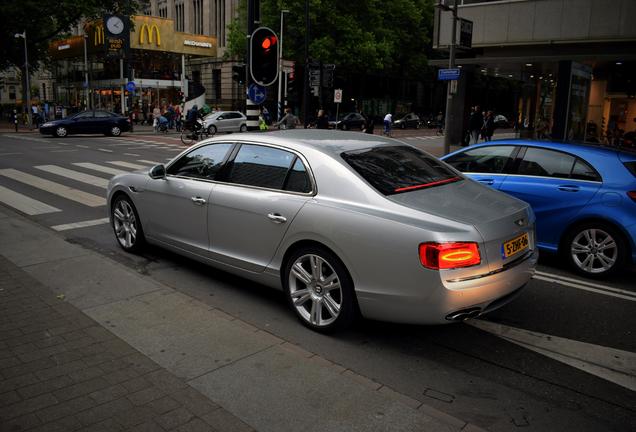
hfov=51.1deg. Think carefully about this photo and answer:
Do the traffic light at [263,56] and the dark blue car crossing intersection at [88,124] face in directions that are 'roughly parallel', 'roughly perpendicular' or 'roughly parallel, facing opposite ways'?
roughly perpendicular

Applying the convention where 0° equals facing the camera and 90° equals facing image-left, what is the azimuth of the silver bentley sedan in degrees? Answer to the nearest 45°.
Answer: approximately 135°

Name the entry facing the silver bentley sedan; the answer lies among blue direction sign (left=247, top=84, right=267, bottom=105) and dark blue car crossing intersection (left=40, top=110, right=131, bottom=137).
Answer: the blue direction sign

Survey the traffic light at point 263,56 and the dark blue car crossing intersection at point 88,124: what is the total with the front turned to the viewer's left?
1

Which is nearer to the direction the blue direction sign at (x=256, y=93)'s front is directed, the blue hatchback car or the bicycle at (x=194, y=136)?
the blue hatchback car

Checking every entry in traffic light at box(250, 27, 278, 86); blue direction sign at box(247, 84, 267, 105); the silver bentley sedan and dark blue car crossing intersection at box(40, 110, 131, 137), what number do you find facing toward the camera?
2

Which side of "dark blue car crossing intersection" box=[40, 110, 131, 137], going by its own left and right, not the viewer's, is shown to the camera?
left

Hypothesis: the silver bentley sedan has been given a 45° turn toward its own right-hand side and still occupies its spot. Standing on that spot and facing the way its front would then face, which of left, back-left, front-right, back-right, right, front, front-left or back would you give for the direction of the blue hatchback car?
front-right

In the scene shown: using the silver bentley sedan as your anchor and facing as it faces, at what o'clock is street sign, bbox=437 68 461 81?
The street sign is roughly at 2 o'clock from the silver bentley sedan.

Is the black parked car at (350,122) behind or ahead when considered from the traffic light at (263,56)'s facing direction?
behind

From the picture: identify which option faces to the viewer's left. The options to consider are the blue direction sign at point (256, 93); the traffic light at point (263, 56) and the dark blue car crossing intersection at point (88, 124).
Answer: the dark blue car crossing intersection

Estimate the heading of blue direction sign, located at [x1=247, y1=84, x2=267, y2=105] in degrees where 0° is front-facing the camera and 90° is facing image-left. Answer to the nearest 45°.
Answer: approximately 0°

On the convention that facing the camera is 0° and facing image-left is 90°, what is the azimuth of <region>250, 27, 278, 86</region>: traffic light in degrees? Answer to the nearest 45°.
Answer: approximately 0°

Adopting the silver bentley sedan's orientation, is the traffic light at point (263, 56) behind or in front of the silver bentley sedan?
in front
